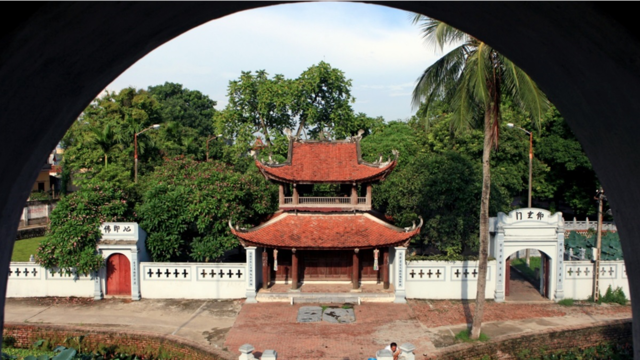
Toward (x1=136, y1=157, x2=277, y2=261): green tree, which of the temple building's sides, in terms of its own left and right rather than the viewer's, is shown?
right

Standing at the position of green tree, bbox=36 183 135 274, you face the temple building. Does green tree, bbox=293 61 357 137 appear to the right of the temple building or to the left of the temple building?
left

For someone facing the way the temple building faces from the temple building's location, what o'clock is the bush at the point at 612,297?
The bush is roughly at 9 o'clock from the temple building.

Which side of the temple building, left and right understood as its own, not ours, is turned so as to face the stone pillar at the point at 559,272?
left

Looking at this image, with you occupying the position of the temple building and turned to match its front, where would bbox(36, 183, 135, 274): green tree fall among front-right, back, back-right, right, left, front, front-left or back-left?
right

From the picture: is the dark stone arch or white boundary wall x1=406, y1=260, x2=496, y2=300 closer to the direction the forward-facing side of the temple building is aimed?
the dark stone arch

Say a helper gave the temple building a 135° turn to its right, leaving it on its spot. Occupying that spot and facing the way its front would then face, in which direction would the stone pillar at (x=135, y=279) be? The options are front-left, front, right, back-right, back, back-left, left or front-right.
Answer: front-left

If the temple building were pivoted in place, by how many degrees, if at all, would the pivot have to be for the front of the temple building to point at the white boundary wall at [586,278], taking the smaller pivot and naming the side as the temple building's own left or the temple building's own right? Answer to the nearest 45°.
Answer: approximately 90° to the temple building's own left

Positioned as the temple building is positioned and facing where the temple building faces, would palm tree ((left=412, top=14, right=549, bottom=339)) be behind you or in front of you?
in front

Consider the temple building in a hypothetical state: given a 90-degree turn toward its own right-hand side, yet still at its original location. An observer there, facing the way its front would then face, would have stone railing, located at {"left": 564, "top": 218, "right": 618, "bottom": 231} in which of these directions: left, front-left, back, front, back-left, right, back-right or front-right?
back-right

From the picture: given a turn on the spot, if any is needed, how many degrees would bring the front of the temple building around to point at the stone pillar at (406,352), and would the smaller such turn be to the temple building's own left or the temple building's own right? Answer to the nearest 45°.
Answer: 0° — it already faces it

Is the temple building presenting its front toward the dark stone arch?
yes

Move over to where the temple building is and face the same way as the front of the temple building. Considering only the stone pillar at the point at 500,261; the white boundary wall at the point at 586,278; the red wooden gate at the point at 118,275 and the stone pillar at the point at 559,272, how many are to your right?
1

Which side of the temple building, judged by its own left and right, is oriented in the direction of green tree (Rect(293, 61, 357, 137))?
back
